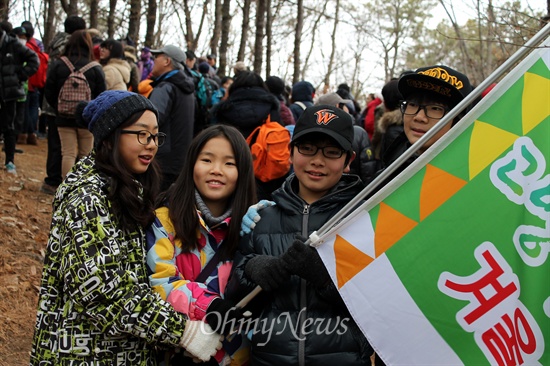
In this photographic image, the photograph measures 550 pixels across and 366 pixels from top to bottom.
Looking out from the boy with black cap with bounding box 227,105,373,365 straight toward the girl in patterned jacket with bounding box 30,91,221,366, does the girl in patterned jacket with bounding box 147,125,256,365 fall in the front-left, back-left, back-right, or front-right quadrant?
front-right

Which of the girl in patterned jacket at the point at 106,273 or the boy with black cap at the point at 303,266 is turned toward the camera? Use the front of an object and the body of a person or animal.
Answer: the boy with black cap

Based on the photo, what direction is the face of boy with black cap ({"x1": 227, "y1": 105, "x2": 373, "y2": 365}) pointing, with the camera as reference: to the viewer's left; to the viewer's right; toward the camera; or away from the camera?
toward the camera

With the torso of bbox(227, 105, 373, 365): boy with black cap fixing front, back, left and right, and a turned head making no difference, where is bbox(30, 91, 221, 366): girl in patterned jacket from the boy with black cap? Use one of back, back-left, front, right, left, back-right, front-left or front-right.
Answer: right

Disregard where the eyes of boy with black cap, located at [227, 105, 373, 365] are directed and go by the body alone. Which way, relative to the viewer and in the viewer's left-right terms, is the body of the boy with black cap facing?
facing the viewer

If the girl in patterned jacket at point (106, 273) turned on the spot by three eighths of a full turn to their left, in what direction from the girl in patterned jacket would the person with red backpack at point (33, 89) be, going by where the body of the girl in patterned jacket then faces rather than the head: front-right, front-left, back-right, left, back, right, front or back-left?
front-right

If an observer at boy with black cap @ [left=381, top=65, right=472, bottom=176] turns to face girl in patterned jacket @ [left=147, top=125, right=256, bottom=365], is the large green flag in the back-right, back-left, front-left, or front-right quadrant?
front-left

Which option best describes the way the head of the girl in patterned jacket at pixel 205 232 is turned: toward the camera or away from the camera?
toward the camera
